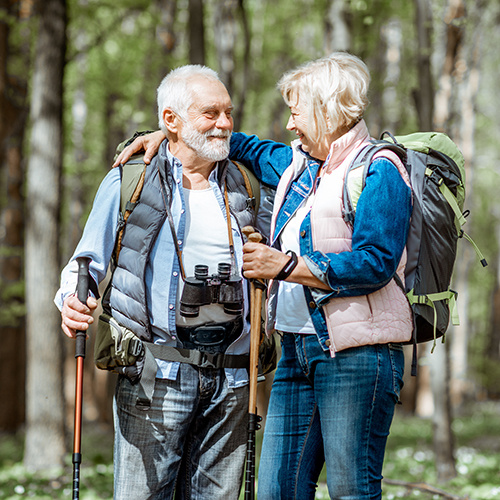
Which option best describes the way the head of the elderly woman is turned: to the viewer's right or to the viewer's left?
to the viewer's left

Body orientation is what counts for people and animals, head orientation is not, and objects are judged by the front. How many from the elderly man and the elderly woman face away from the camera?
0

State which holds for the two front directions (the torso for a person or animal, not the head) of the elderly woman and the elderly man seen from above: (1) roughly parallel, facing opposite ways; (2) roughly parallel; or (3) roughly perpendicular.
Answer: roughly perpendicular

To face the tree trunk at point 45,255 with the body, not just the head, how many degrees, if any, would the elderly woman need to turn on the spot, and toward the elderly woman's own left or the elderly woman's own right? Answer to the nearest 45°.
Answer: approximately 90° to the elderly woman's own right

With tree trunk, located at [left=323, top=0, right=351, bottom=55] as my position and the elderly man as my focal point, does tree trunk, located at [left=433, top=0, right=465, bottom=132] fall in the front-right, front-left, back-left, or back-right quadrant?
back-left

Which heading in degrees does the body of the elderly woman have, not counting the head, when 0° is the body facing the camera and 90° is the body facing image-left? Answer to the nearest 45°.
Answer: approximately 45°

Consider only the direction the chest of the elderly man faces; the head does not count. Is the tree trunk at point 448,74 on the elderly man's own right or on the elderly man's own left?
on the elderly man's own left

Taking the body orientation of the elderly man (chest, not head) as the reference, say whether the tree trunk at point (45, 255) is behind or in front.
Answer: behind

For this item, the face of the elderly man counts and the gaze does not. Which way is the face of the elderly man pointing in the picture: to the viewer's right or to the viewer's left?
to the viewer's right

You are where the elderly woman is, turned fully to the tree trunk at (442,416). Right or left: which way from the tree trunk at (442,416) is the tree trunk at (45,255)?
left

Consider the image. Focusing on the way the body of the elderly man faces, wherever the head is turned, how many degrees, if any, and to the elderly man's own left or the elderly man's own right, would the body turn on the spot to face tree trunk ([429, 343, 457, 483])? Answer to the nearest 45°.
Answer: approximately 90° to the elderly man's own left

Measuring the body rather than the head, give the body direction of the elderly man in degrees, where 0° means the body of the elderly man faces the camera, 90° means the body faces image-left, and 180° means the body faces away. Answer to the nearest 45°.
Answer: approximately 315°

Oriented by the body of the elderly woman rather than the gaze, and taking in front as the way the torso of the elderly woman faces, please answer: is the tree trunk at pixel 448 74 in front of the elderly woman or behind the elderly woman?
behind
